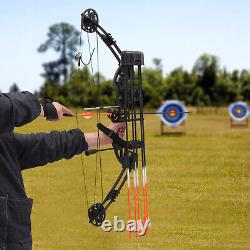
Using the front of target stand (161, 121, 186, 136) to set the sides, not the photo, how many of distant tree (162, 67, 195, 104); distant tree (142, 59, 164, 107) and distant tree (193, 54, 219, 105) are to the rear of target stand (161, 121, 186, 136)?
3

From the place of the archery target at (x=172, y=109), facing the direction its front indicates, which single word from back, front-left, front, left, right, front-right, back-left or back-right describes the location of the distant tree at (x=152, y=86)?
back

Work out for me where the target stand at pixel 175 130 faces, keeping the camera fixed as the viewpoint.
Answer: facing the viewer

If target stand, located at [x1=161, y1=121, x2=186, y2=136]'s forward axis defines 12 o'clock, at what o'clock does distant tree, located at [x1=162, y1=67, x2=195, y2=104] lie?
The distant tree is roughly at 6 o'clock from the target stand.

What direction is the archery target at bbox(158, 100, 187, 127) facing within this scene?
toward the camera

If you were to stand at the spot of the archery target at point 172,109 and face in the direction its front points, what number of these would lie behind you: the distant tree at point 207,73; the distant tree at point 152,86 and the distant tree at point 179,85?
3
